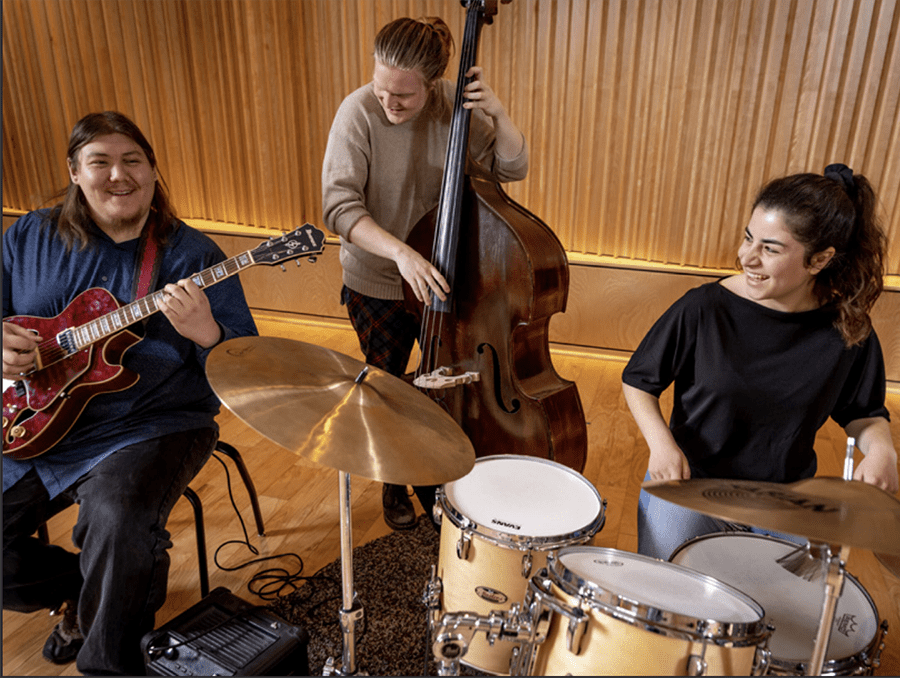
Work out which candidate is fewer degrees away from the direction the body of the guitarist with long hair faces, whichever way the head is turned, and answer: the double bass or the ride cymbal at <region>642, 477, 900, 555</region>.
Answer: the ride cymbal

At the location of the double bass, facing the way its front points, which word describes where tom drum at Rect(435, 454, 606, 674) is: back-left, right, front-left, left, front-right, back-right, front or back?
front-left

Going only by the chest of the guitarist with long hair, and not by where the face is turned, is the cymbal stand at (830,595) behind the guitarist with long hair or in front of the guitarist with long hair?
in front

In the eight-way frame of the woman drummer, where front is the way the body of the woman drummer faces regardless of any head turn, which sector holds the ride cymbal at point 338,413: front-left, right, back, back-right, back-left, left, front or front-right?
front-right

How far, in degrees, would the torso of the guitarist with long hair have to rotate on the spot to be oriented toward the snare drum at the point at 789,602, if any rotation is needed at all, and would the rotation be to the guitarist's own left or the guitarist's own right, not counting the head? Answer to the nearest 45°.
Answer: approximately 45° to the guitarist's own left

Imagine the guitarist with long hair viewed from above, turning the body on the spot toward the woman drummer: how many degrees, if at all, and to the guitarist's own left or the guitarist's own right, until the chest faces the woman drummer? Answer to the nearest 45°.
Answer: approximately 45° to the guitarist's own left

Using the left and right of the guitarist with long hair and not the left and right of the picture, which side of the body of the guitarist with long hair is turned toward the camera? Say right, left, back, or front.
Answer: front

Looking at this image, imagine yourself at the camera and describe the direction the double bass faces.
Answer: facing the viewer and to the left of the viewer

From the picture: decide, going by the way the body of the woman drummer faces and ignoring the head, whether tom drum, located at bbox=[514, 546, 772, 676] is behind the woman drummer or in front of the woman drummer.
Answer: in front

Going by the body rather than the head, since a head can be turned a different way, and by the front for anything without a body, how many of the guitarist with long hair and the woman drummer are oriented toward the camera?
2

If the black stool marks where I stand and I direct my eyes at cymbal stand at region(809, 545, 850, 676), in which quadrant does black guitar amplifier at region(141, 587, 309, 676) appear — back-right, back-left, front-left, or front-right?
front-right

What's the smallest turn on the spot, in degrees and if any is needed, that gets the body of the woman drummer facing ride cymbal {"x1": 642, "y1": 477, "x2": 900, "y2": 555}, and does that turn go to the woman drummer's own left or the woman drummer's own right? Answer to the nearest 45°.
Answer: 0° — they already face it

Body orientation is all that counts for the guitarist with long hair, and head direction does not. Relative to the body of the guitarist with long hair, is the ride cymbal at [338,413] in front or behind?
in front

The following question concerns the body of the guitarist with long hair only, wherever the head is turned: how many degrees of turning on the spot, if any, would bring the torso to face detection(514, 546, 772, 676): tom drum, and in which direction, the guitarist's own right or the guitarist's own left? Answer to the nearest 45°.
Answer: approximately 45° to the guitarist's own left
